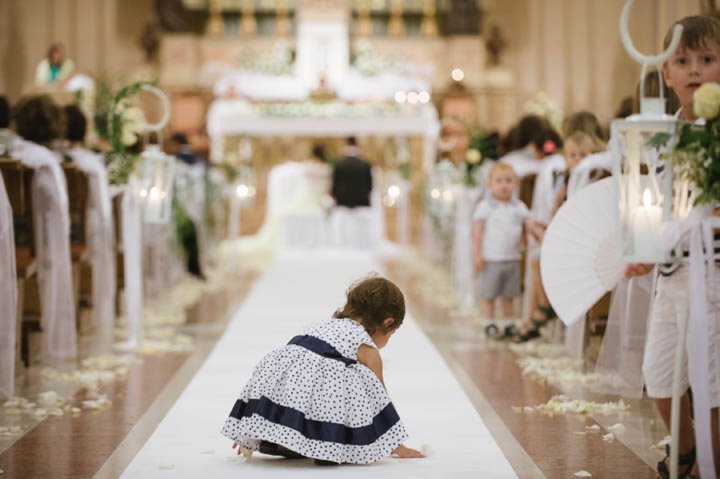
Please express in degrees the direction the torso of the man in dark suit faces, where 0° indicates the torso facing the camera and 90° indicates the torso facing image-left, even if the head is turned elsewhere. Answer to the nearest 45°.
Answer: approximately 180°

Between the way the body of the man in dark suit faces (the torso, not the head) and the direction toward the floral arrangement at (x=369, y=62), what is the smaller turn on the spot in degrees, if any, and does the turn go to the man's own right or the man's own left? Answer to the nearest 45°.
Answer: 0° — they already face it

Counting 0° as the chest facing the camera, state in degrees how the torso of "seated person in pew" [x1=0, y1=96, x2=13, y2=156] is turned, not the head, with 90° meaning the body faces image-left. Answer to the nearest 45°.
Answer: approximately 180°

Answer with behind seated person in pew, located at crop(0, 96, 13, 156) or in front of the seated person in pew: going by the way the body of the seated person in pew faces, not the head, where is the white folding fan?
behind

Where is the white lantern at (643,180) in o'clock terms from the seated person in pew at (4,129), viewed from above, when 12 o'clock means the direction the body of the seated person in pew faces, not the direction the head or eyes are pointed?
The white lantern is roughly at 5 o'clock from the seated person in pew.

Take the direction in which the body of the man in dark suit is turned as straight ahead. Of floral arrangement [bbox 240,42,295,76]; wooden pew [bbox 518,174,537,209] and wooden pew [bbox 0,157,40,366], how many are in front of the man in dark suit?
1

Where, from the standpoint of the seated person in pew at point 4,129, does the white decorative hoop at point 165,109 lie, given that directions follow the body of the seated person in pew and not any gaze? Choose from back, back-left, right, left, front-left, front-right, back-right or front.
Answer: front-right

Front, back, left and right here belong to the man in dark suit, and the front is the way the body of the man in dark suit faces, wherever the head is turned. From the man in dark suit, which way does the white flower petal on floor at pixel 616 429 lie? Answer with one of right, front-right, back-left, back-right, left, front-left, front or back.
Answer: back

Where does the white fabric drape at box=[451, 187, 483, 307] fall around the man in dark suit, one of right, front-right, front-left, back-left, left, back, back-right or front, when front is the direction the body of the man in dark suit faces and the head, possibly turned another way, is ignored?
back

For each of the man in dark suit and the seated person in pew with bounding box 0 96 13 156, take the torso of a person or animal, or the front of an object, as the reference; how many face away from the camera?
2
